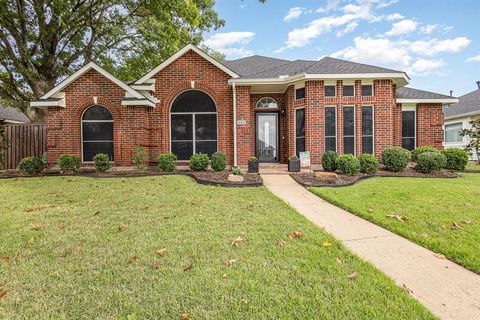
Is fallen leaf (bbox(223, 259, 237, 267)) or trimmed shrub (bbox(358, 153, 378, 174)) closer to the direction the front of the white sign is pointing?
the fallen leaf

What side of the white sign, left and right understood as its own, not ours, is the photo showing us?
front

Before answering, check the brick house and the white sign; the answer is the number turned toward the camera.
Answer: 2

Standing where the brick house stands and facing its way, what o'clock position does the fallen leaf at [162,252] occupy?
The fallen leaf is roughly at 12 o'clock from the brick house.

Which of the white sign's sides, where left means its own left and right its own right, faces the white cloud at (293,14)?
back

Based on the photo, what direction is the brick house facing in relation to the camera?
toward the camera

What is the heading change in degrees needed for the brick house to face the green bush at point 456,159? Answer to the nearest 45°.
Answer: approximately 90° to its left

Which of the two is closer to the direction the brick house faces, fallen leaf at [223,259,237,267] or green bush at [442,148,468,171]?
the fallen leaf

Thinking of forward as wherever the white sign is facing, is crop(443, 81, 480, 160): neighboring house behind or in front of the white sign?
behind

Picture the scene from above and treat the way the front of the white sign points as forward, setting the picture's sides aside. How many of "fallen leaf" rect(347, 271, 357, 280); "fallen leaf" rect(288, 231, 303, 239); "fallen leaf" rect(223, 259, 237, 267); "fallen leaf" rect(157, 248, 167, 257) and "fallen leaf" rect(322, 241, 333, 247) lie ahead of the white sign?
5
